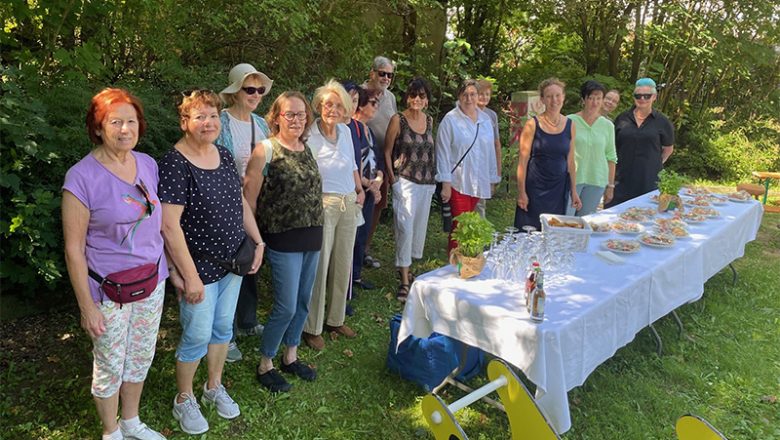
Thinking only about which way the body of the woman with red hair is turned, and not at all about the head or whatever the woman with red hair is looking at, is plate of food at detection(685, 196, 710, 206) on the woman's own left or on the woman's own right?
on the woman's own left

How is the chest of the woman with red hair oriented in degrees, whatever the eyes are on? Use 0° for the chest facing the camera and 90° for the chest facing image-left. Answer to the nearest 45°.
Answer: approximately 315°

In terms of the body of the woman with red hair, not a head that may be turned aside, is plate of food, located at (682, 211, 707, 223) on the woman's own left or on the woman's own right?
on the woman's own left

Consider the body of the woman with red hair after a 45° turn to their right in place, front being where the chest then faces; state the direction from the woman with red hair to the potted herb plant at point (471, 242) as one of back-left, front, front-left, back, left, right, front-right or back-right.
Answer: left
